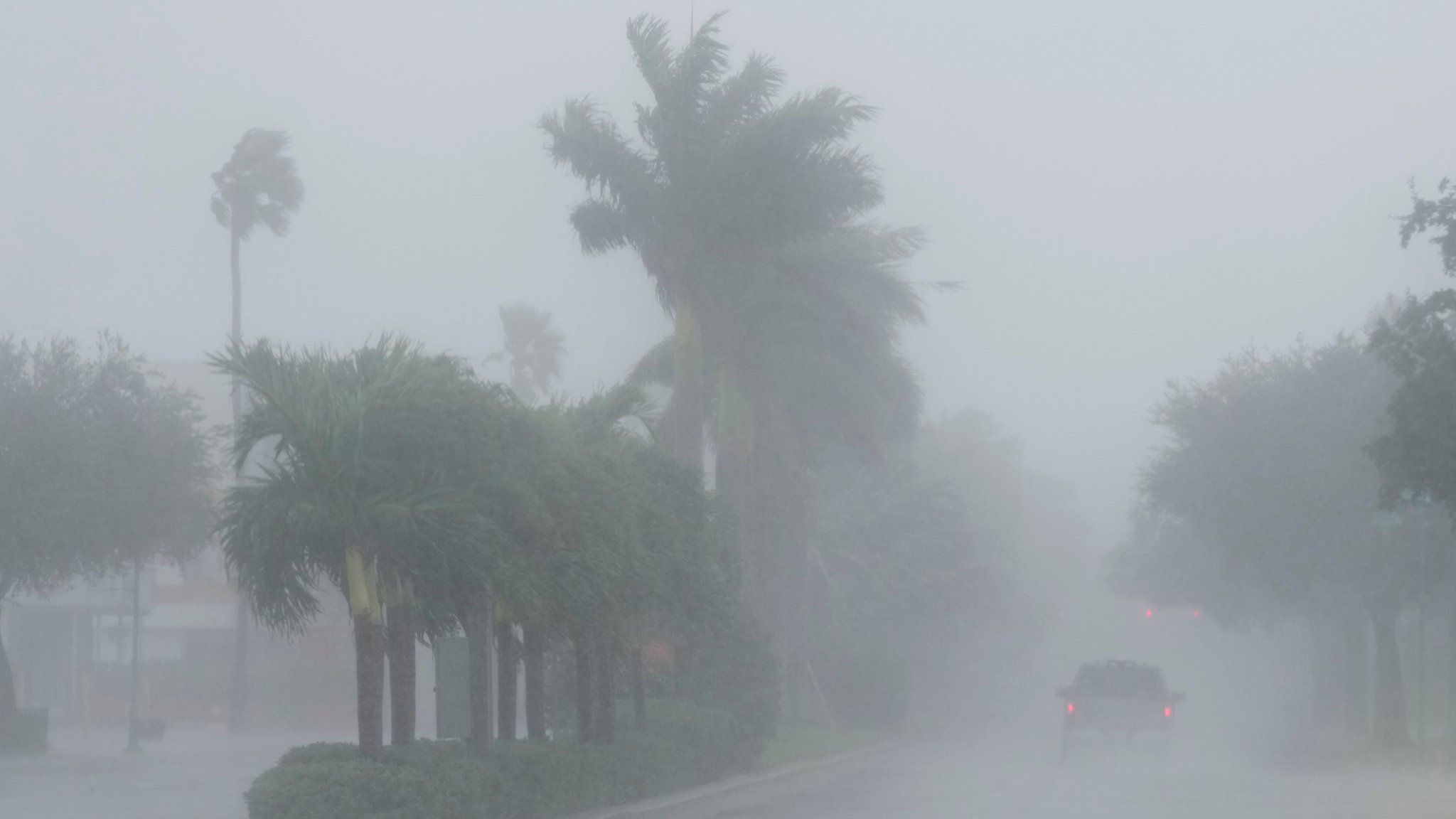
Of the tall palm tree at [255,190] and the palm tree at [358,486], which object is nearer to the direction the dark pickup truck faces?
the tall palm tree

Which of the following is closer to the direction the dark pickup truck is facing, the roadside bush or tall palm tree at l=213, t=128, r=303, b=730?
the tall palm tree

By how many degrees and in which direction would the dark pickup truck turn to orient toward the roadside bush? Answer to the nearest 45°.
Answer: approximately 180°

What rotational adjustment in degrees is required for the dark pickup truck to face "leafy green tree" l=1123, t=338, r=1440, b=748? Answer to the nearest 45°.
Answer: approximately 45° to its right

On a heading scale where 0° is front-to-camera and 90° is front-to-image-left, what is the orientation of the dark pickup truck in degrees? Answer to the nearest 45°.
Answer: approximately 180°

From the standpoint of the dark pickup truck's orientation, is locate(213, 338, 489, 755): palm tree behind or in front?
behind

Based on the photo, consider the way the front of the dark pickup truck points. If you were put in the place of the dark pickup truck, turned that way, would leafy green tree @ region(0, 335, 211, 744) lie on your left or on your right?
on your left

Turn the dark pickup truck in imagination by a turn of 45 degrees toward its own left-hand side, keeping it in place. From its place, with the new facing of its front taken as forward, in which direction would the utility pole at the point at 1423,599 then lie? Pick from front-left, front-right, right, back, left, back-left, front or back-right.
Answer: right

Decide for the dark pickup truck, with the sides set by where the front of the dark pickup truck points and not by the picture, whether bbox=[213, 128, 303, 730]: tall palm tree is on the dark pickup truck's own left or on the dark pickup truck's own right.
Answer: on the dark pickup truck's own left
